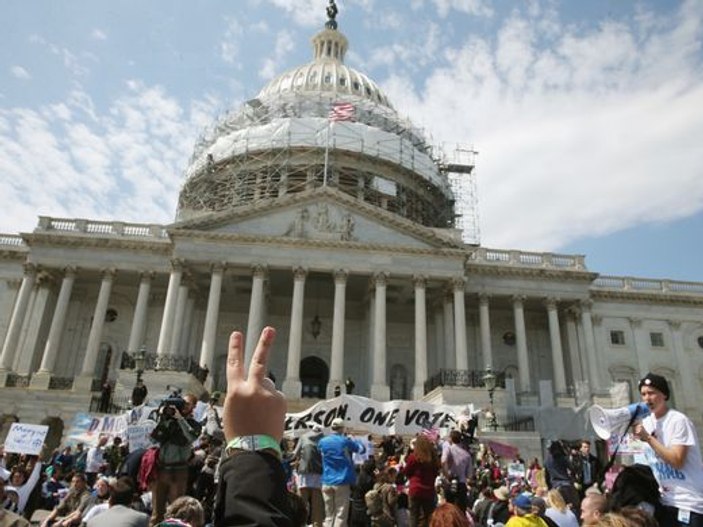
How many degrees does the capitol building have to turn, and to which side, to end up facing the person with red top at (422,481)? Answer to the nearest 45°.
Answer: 0° — it already faces them

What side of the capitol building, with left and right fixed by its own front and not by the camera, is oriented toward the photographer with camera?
front

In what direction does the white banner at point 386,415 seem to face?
toward the camera

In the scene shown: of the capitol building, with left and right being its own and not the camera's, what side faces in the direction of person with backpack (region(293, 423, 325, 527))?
front

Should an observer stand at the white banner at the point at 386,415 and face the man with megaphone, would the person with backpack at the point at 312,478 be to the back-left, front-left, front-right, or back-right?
front-right

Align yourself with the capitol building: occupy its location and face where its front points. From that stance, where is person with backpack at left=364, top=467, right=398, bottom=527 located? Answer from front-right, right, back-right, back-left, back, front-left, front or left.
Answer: front

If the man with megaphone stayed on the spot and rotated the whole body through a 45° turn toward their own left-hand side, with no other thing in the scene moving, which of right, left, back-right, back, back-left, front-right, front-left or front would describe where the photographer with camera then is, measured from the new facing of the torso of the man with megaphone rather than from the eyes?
right

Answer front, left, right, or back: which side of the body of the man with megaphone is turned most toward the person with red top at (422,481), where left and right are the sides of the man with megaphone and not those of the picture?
right

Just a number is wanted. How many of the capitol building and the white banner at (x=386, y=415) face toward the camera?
2

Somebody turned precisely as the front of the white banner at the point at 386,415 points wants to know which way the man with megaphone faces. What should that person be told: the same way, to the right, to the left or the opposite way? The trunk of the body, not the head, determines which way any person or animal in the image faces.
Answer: to the right

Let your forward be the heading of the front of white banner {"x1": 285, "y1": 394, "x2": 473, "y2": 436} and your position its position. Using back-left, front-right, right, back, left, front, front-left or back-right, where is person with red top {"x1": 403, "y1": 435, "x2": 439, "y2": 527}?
front

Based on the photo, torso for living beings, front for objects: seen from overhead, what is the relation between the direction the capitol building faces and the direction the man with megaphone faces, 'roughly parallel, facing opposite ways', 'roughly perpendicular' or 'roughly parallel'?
roughly perpendicular

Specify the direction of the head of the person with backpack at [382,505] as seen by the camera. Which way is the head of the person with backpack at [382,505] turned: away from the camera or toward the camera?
away from the camera

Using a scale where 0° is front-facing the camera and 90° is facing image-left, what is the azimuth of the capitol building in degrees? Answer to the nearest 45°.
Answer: approximately 0°

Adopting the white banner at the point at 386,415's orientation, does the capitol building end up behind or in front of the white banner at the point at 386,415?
behind

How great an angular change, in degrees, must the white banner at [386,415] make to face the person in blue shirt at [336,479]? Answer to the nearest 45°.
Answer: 0° — it already faces them

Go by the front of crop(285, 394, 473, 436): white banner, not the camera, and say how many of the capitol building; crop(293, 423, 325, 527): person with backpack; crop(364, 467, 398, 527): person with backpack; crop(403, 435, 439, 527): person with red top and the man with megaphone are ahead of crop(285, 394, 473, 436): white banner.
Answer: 4

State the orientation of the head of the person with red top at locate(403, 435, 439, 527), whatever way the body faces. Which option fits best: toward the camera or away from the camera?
away from the camera
